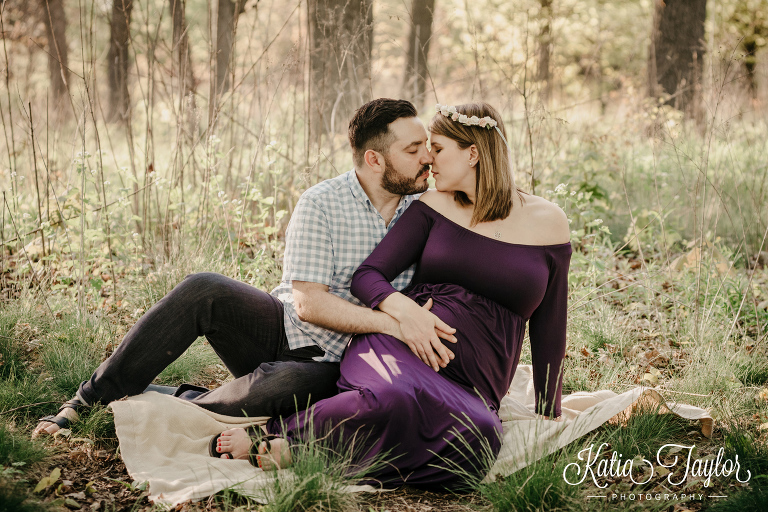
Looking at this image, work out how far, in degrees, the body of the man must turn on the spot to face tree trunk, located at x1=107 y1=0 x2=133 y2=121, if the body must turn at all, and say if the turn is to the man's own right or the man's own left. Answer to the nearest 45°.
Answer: approximately 135° to the man's own left

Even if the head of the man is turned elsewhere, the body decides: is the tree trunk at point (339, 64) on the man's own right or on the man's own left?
on the man's own left

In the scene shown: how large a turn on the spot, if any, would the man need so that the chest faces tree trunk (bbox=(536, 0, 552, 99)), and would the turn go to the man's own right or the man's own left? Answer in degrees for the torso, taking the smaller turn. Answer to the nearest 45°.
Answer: approximately 90° to the man's own left

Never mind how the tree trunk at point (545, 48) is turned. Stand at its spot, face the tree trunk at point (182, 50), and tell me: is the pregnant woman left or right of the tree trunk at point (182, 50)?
left

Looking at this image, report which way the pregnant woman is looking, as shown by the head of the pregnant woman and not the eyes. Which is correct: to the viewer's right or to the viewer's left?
to the viewer's left

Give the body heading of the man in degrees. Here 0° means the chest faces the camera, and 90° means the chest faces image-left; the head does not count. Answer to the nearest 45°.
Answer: approximately 315°
